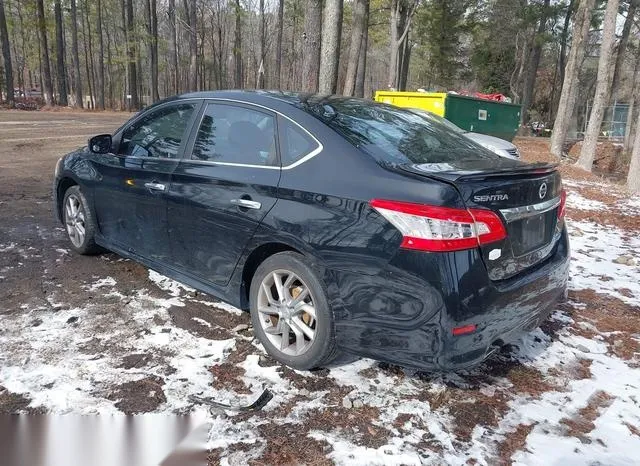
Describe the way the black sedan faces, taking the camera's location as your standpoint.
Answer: facing away from the viewer and to the left of the viewer

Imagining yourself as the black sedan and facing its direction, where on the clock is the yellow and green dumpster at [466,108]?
The yellow and green dumpster is roughly at 2 o'clock from the black sedan.
